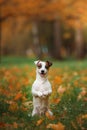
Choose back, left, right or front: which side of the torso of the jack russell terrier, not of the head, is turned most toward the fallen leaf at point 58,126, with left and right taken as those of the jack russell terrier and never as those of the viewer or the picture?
front

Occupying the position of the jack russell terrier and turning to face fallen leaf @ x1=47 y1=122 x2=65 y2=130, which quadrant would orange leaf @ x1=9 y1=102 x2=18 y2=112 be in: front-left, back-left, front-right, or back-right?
back-right

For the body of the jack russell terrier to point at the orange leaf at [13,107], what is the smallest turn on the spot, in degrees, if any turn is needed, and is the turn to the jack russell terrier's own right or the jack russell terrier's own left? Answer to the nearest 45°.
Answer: approximately 135° to the jack russell terrier's own right

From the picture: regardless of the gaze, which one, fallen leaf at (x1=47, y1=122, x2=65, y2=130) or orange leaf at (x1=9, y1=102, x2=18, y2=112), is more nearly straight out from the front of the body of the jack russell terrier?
the fallen leaf

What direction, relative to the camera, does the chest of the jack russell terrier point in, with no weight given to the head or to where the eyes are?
toward the camera
